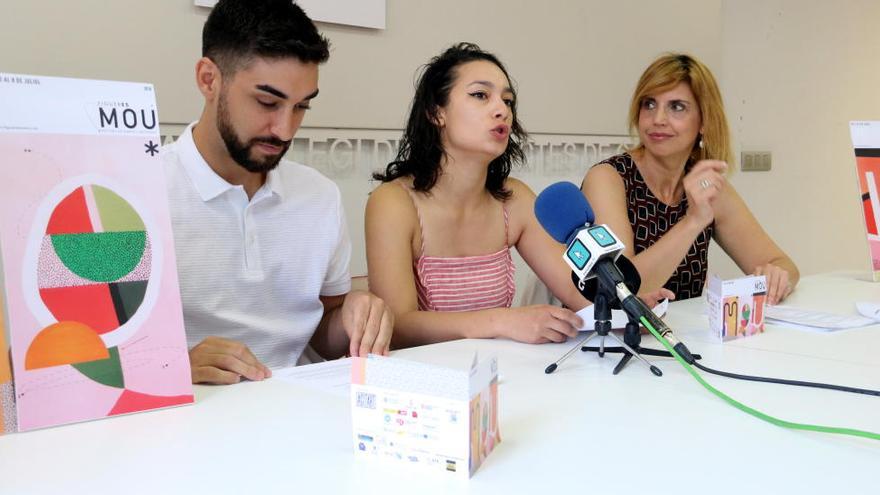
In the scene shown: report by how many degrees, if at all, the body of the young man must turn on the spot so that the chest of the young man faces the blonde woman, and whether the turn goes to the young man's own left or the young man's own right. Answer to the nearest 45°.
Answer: approximately 90° to the young man's own left

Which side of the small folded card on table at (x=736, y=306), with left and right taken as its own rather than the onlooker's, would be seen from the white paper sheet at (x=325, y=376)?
right

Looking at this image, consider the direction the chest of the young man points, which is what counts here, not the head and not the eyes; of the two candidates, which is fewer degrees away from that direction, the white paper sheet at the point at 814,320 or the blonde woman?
the white paper sheet

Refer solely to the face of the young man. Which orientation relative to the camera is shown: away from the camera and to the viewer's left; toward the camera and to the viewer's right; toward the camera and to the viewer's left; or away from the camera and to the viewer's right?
toward the camera and to the viewer's right

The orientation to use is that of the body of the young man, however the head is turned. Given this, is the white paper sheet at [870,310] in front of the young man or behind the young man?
in front

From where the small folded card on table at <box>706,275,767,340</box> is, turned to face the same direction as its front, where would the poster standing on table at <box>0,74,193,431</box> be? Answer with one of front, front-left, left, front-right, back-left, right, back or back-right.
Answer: right

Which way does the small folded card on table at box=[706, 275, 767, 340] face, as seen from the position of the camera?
facing the viewer and to the right of the viewer

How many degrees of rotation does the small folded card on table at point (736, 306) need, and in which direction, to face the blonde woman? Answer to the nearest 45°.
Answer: approximately 135° to its left

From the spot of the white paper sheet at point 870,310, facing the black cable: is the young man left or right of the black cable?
right

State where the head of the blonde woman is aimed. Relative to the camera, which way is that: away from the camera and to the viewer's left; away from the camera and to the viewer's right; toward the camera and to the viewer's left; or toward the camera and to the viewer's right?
toward the camera and to the viewer's left

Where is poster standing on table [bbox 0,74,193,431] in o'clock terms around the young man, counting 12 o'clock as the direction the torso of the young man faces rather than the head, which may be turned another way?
The poster standing on table is roughly at 2 o'clock from the young man.

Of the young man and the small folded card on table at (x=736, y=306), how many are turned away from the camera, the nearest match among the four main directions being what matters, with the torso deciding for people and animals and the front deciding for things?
0
